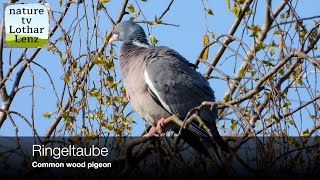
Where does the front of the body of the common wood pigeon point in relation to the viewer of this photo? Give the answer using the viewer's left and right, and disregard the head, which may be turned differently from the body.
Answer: facing to the left of the viewer

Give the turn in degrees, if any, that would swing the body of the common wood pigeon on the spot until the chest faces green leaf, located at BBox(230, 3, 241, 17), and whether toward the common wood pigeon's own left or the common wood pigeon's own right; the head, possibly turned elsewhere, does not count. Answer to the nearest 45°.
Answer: approximately 135° to the common wood pigeon's own left
